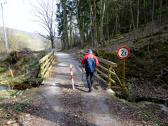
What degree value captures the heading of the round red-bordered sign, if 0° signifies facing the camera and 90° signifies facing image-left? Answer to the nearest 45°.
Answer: approximately 0°
